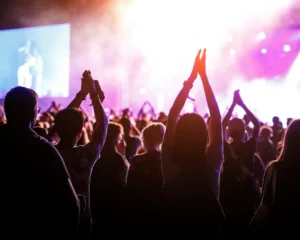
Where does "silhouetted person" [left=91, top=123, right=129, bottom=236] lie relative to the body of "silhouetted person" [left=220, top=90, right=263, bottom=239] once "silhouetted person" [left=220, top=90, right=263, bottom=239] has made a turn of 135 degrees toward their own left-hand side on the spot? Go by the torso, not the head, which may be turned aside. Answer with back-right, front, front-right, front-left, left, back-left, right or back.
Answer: front

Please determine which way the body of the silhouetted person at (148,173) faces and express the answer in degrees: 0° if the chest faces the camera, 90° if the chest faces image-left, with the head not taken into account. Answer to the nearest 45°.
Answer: approximately 180°

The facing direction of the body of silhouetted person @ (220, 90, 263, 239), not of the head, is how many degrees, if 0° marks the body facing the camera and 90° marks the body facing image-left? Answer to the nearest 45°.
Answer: approximately 180°

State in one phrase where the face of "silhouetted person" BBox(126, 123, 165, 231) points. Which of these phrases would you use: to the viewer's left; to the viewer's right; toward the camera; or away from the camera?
away from the camera

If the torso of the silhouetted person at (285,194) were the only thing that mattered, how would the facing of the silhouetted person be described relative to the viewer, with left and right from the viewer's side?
facing away from the viewer

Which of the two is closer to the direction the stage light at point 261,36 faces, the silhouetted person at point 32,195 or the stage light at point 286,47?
the silhouetted person

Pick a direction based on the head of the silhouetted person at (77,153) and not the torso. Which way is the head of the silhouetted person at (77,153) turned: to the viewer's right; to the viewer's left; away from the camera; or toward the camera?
away from the camera

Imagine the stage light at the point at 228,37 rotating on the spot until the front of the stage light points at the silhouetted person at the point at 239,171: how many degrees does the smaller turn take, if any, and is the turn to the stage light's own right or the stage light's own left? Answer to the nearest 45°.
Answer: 0° — it already faces them

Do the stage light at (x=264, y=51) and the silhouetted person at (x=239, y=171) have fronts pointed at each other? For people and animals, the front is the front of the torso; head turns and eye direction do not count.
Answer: yes

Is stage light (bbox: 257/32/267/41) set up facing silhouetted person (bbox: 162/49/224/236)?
yes
